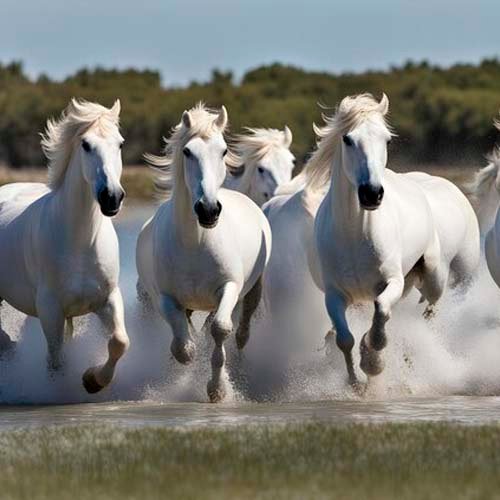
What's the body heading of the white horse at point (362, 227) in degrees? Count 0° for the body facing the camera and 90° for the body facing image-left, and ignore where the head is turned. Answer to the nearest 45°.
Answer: approximately 45°

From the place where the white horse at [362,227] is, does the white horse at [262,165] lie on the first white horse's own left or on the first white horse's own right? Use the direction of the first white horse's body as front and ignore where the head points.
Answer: on the first white horse's own right

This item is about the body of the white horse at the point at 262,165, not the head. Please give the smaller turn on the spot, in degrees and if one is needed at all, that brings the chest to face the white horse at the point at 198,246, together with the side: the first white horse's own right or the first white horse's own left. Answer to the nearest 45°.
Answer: approximately 45° to the first white horse's own right

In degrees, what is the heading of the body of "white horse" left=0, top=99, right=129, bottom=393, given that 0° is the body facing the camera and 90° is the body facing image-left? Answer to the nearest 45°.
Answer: approximately 315°

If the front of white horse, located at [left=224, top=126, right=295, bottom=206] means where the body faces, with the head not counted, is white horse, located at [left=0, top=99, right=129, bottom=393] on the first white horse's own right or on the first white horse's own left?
on the first white horse's own right

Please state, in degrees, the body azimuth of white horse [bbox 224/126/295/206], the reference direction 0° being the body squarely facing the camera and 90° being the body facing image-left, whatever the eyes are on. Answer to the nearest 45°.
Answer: approximately 315°

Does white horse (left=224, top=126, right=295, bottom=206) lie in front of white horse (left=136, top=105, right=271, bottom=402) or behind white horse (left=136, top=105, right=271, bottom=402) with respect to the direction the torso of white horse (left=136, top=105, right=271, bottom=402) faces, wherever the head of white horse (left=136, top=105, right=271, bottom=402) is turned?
behind
